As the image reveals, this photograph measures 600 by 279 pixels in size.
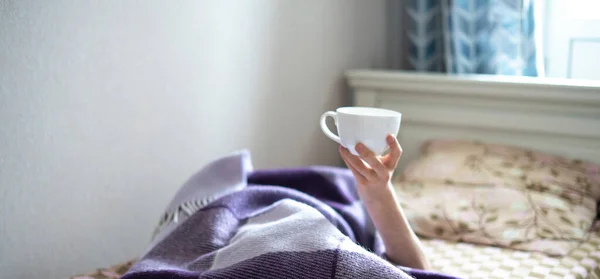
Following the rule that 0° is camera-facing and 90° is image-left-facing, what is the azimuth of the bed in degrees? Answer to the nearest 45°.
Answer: approximately 45°
